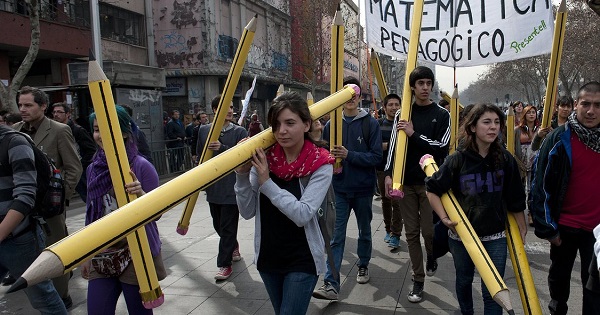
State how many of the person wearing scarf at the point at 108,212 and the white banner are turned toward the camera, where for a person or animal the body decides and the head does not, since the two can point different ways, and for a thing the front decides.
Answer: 2

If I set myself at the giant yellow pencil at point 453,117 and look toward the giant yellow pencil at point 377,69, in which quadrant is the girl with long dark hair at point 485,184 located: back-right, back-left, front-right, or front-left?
back-left

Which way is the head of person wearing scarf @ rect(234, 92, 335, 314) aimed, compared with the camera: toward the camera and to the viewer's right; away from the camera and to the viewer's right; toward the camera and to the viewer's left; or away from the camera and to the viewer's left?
toward the camera and to the viewer's left

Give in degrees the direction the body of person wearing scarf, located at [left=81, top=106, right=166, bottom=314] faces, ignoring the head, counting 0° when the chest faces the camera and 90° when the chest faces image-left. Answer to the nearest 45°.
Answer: approximately 0°

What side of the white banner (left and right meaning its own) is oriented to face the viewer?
front

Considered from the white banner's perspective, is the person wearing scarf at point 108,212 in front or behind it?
in front

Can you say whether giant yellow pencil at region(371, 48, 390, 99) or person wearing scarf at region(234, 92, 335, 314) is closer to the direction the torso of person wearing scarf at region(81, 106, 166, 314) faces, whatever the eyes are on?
the person wearing scarf

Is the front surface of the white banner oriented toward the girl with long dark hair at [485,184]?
yes

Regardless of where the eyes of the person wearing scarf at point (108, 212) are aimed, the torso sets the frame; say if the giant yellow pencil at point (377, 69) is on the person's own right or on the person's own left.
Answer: on the person's own left

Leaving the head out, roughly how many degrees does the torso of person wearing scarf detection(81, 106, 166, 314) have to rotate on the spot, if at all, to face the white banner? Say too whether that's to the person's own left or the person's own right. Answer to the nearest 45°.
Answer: approximately 90° to the person's own left

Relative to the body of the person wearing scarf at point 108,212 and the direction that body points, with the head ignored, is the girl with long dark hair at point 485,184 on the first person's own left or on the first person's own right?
on the first person's own left

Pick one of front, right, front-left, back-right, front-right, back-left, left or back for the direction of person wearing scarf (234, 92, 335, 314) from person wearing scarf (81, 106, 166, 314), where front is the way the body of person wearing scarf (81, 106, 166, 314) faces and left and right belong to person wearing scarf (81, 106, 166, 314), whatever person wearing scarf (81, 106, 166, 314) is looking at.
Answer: front-left
